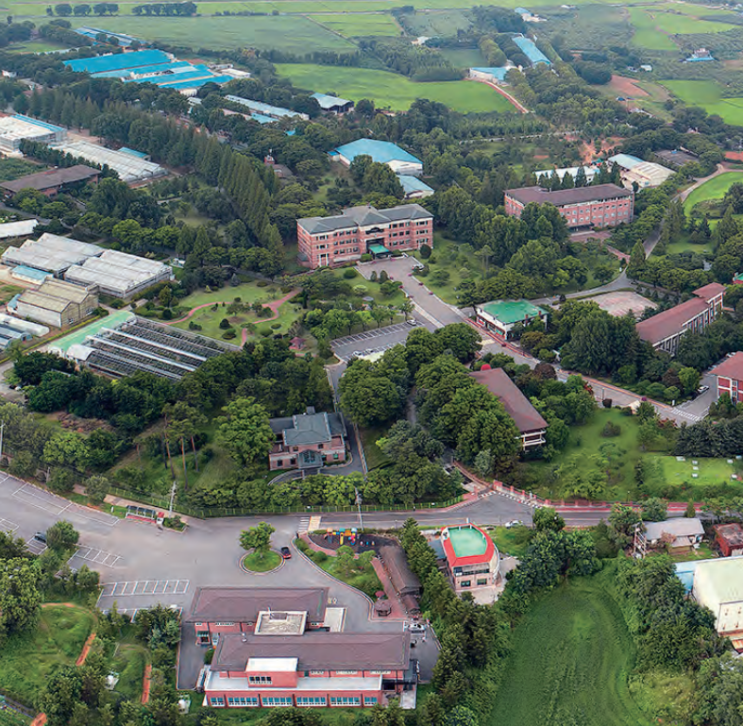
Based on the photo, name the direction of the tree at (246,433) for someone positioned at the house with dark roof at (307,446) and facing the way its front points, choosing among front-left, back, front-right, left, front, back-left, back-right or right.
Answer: right

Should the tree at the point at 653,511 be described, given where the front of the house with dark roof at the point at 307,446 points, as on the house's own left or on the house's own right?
on the house's own left

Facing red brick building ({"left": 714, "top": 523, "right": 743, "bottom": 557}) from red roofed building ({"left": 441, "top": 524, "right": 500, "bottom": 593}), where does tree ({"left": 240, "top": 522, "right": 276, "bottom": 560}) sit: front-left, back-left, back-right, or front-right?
back-left

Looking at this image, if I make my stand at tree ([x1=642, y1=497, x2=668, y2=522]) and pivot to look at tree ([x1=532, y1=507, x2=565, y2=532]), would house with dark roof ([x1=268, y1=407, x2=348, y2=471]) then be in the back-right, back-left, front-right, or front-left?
front-right

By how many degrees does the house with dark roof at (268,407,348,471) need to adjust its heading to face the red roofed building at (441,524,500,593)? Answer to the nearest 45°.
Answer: approximately 45° to its left

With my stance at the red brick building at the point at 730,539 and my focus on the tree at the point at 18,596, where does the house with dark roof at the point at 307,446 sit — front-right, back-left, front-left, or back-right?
front-right

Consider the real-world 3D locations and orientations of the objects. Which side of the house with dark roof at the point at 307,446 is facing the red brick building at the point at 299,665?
front

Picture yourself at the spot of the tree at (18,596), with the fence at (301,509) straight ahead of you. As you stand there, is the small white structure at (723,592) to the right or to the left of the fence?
right

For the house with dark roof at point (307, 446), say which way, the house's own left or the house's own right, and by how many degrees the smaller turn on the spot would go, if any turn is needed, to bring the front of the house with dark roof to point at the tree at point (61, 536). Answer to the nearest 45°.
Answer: approximately 45° to the house's own right

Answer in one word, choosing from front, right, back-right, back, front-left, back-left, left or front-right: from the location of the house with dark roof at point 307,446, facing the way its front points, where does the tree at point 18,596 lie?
front-right

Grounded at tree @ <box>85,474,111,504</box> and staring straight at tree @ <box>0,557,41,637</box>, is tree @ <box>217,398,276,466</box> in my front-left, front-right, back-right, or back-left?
back-left

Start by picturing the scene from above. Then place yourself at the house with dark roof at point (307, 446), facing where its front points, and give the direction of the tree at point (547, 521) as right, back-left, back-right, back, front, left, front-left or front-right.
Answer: front-left

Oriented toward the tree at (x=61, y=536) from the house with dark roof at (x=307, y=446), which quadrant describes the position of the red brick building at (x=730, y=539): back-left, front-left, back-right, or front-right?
back-left

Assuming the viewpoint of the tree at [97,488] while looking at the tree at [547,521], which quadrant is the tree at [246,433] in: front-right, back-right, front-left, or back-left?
front-left

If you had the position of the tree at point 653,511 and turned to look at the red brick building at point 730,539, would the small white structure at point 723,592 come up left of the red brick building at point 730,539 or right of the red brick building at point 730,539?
right

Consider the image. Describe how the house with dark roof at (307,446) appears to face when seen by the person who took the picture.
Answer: facing the viewer

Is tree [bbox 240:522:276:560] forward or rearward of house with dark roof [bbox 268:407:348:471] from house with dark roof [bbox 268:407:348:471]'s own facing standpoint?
forward
